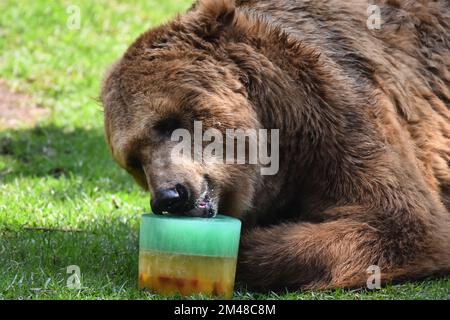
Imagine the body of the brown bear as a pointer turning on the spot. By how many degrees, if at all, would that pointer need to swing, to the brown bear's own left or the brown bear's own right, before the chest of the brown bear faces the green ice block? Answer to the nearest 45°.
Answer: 0° — it already faces it

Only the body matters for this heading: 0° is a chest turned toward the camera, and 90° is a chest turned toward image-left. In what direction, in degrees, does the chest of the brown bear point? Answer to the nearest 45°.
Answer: approximately 45°
